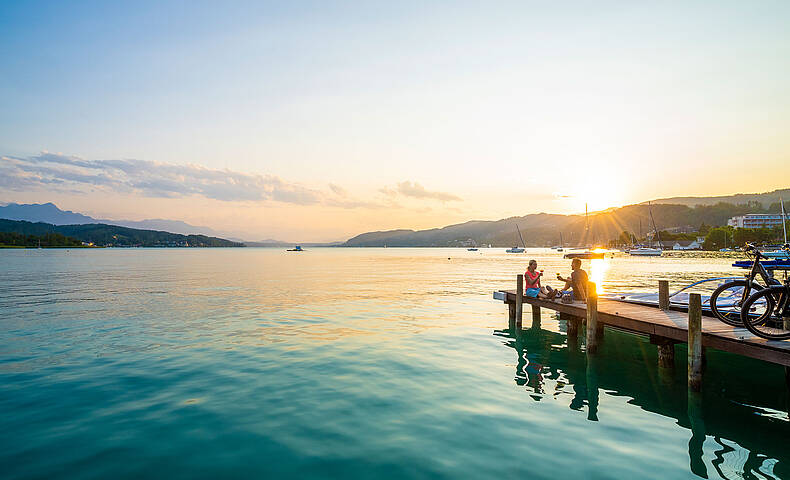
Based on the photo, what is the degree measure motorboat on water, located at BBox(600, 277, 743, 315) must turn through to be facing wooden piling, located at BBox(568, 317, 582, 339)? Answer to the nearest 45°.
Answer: approximately 45° to its left

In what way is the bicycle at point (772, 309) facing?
to the viewer's left

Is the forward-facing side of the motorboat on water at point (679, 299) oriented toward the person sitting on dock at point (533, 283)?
yes

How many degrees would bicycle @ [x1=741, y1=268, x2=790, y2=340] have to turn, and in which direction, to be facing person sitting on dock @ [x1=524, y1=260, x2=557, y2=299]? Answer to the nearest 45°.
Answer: approximately 45° to its right

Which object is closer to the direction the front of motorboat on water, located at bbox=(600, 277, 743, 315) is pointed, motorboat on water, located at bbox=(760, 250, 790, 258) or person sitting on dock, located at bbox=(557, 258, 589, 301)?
the person sitting on dock

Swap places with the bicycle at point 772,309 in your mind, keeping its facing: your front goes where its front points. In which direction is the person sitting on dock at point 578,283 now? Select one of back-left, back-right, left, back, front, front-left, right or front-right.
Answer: front-right

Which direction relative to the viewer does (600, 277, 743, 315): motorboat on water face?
to the viewer's left
